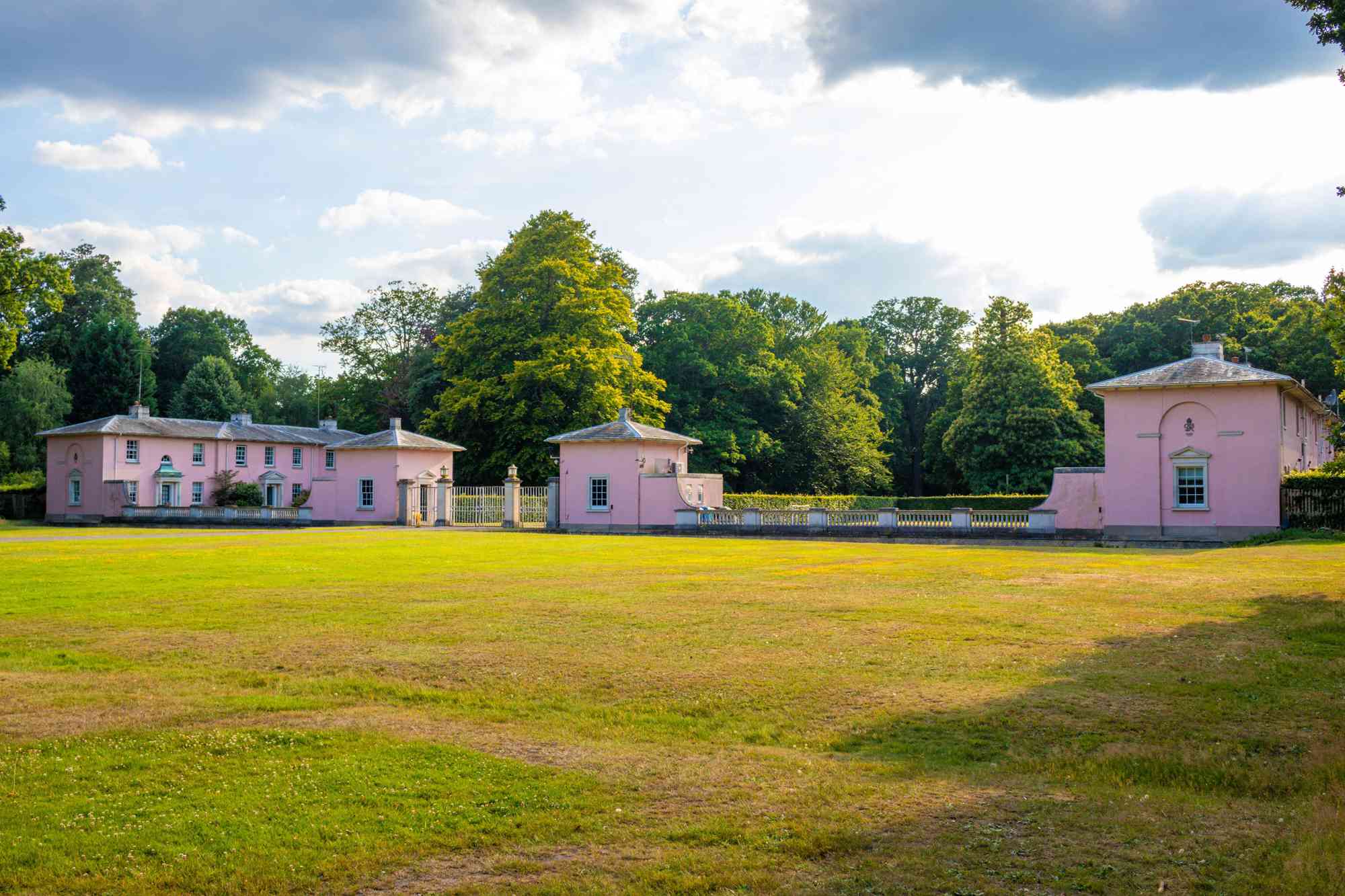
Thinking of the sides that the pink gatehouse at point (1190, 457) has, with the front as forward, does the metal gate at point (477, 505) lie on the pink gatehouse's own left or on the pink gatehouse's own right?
on the pink gatehouse's own right

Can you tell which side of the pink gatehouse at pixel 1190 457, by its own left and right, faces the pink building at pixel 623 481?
right

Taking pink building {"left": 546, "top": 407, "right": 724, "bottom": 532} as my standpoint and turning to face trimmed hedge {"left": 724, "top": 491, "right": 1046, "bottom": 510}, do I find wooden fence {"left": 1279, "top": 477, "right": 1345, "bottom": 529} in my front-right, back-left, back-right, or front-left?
front-right

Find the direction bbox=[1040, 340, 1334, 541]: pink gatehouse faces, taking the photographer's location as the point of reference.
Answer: facing the viewer

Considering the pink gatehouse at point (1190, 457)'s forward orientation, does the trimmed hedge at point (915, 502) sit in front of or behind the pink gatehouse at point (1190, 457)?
behind

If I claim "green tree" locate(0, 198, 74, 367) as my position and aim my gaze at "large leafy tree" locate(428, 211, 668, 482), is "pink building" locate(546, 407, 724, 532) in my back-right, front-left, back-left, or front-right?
front-right

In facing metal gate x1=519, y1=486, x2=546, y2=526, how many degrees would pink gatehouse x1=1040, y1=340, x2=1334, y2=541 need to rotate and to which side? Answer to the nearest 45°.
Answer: approximately 90° to its right
